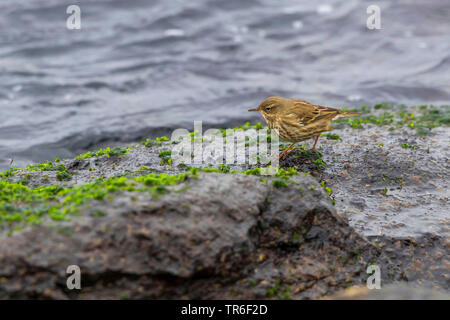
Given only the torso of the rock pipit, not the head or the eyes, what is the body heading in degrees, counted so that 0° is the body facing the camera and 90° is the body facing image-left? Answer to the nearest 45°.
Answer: approximately 90°

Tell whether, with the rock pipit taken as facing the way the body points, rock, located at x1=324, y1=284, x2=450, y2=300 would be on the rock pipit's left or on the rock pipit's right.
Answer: on the rock pipit's left

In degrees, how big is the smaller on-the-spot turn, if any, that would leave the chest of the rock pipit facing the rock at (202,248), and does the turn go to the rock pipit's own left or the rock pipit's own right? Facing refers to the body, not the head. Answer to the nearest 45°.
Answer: approximately 90° to the rock pipit's own left
